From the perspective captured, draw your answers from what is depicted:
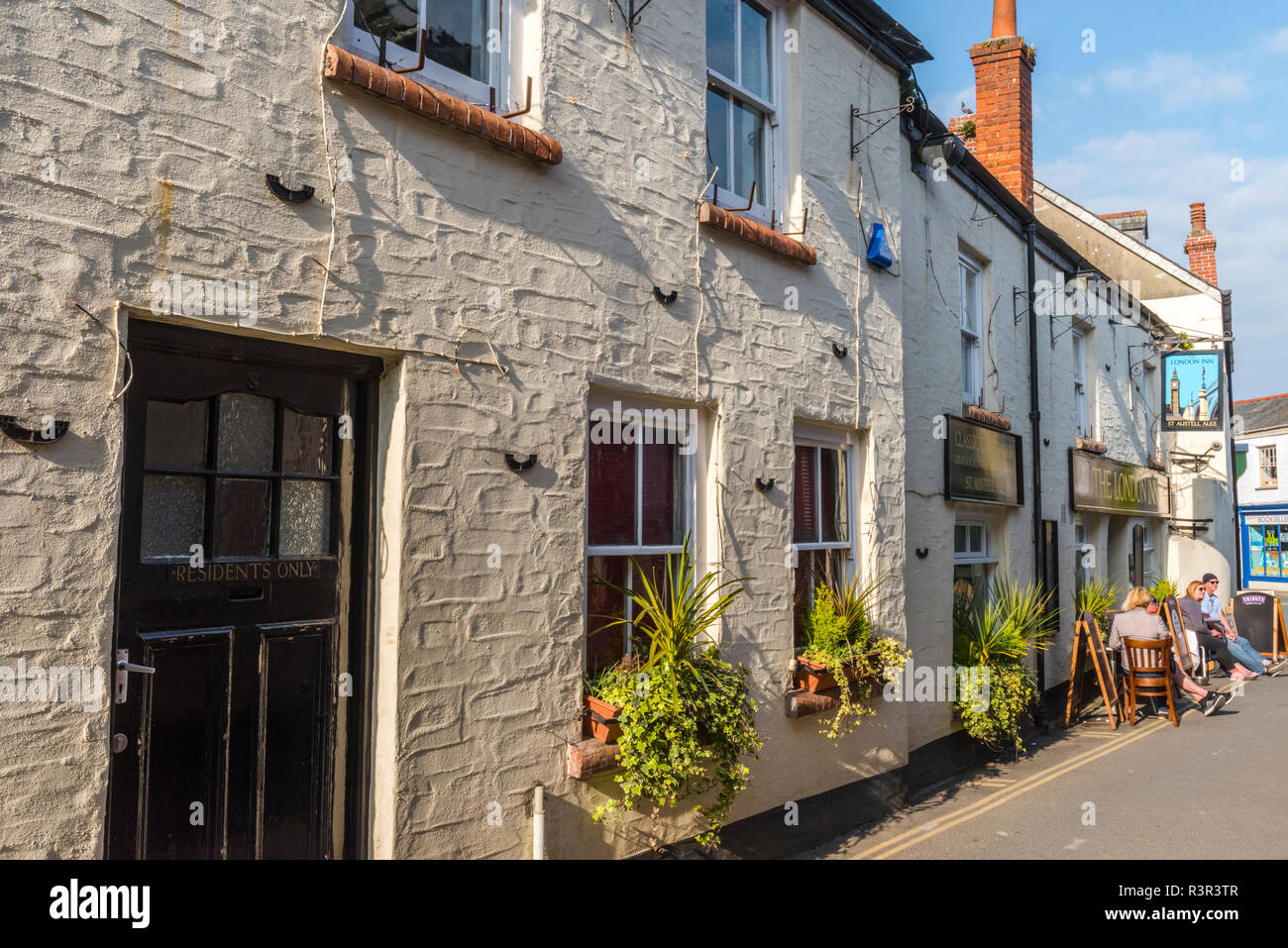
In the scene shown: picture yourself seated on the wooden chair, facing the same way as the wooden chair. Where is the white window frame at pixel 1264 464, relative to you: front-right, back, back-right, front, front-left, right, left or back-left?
front

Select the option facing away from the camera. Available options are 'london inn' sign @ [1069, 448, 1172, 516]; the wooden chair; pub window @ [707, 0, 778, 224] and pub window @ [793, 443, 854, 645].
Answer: the wooden chair

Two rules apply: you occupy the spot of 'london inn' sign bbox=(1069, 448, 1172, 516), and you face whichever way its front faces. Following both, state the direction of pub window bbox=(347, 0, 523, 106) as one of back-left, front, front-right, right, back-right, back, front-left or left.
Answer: front-right

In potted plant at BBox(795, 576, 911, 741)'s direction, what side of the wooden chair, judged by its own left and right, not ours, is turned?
back

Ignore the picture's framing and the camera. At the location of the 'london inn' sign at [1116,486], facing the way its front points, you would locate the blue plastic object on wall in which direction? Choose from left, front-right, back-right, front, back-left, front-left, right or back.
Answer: front-right

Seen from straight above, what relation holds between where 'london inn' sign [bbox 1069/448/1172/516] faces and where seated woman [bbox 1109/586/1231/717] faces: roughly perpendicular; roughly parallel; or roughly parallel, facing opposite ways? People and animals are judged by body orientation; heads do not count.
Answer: roughly perpendicular

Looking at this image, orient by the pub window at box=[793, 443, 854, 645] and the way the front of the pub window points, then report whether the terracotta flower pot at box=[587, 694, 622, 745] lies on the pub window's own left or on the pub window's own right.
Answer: on the pub window's own right

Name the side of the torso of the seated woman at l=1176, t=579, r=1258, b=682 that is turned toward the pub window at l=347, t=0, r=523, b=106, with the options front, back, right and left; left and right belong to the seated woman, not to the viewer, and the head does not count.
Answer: right

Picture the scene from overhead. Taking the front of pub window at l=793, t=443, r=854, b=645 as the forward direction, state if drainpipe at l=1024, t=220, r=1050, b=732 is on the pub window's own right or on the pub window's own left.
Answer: on the pub window's own left

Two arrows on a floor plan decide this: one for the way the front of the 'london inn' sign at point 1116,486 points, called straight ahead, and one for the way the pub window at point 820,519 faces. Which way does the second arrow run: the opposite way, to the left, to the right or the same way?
the same way

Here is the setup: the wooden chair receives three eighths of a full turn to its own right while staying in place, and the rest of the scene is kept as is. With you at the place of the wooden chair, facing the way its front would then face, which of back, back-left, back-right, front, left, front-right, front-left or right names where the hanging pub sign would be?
back-left

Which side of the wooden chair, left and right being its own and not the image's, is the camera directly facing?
back

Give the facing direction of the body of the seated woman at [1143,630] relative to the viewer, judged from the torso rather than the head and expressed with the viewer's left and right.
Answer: facing away from the viewer and to the right of the viewer

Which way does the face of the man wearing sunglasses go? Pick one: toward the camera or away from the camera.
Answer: toward the camera

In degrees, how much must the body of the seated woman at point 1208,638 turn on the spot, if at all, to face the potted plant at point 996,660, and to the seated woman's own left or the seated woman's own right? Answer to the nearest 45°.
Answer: approximately 90° to the seated woman's own right
